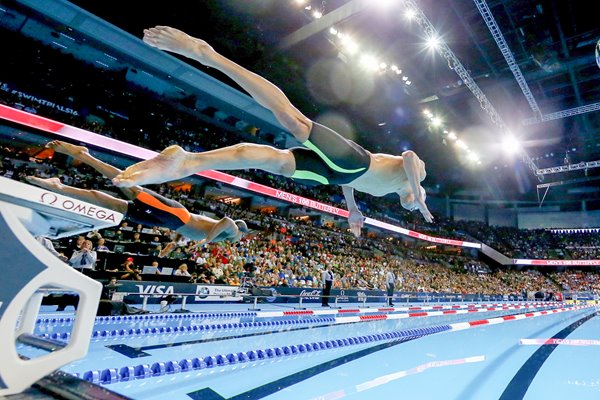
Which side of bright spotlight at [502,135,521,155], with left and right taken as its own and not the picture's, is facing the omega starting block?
front

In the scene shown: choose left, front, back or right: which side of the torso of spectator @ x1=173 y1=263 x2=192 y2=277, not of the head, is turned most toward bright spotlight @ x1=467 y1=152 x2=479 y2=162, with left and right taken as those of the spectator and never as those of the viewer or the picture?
left

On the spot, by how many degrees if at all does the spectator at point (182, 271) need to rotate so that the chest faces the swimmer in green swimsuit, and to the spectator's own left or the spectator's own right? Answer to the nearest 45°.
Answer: approximately 45° to the spectator's own right

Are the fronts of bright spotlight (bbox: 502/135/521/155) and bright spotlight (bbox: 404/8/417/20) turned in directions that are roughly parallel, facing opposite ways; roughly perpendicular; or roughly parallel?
roughly parallel

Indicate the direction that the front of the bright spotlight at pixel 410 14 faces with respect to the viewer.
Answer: facing the viewer

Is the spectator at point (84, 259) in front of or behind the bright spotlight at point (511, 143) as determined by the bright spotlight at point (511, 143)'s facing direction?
in front

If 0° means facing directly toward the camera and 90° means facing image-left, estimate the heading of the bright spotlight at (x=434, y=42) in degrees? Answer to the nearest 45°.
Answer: approximately 0°

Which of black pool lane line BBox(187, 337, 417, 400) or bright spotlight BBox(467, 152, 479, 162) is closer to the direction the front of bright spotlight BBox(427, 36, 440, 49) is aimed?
the black pool lane line

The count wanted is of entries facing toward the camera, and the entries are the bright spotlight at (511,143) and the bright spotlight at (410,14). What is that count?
2
